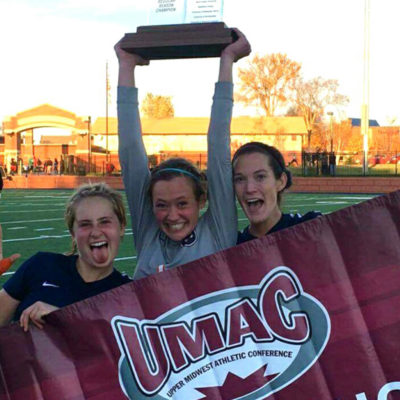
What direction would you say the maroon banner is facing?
toward the camera

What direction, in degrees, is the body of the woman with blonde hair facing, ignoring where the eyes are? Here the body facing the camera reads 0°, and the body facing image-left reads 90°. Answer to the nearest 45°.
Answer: approximately 0°
